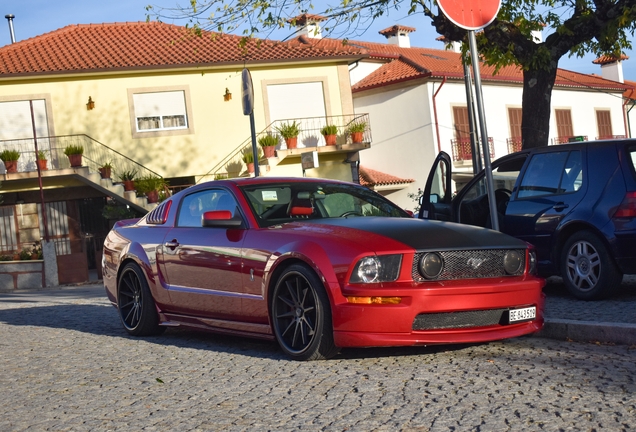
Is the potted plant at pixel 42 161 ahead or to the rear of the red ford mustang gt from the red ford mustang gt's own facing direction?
to the rear

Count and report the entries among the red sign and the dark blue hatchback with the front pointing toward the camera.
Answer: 1

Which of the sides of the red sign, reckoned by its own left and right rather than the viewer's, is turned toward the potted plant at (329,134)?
back

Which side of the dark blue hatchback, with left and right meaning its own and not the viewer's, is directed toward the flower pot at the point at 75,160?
front

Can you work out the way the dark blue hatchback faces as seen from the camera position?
facing away from the viewer and to the left of the viewer

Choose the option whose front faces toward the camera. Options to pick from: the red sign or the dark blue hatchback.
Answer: the red sign

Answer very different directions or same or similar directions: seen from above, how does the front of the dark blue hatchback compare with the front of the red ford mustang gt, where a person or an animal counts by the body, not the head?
very different directions

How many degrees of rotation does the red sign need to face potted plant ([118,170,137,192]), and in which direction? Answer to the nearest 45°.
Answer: approximately 135° to its right

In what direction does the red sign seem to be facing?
toward the camera

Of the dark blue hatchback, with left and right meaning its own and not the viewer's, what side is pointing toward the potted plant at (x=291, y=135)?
front

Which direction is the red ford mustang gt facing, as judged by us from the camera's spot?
facing the viewer and to the right of the viewer
